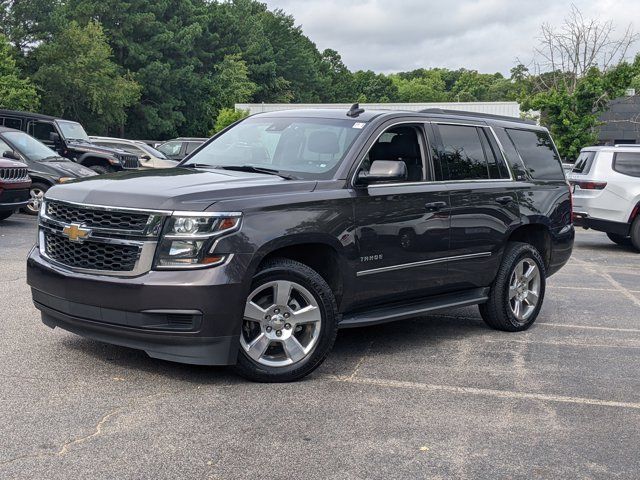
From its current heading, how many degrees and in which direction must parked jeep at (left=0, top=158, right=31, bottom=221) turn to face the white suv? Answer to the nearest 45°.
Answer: approximately 45° to its left

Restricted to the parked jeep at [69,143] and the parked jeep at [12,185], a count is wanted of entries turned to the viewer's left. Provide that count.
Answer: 0

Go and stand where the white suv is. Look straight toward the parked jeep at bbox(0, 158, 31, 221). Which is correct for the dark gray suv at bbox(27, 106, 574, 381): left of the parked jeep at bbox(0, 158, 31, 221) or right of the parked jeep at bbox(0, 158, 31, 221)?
left

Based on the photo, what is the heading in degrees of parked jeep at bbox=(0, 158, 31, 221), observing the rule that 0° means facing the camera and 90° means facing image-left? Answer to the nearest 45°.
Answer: approximately 315°

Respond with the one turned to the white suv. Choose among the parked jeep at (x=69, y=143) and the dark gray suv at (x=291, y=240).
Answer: the parked jeep

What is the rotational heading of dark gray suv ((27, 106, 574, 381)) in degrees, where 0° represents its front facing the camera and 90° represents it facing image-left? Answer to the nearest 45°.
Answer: approximately 45°

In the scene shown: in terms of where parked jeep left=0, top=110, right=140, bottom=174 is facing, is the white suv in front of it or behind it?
in front

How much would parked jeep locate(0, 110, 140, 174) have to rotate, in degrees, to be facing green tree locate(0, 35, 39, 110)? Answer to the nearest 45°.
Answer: approximately 135° to its left

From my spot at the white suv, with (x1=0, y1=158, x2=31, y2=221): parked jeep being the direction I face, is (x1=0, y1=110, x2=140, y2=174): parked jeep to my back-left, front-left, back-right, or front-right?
front-right

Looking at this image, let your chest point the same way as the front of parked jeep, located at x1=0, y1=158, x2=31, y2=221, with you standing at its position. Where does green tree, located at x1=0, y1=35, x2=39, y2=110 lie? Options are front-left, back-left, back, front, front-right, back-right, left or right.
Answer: back-left

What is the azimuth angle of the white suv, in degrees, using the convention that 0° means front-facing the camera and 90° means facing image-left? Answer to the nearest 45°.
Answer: approximately 225°

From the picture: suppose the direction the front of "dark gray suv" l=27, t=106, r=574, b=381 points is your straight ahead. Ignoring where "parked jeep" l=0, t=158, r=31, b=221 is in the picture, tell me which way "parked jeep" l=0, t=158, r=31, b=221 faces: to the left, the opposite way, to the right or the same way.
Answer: to the left

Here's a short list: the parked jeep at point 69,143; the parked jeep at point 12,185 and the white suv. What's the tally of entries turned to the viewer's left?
0

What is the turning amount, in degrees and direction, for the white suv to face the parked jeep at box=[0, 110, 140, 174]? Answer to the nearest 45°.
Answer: approximately 135° to its left

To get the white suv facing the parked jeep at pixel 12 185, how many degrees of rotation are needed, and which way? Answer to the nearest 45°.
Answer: approximately 180°
